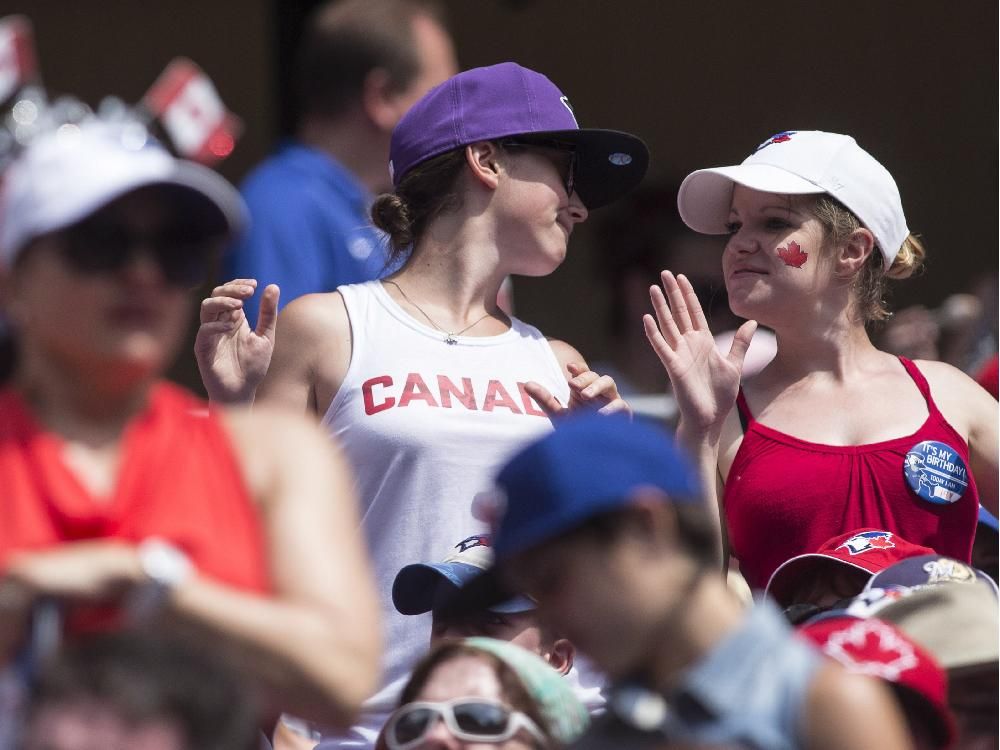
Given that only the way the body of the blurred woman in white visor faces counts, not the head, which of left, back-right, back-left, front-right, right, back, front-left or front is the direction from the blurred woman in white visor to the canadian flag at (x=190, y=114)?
back

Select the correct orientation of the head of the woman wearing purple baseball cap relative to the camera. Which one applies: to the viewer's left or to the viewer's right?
to the viewer's right

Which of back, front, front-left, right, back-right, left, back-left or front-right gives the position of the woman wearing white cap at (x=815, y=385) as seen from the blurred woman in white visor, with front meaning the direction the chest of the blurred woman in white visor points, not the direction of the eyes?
back-left

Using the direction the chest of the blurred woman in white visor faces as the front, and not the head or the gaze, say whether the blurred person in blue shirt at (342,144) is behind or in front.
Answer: behind

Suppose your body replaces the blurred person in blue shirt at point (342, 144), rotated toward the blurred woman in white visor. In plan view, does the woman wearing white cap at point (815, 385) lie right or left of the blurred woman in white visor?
left

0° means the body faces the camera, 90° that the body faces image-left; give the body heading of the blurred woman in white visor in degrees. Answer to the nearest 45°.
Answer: approximately 0°

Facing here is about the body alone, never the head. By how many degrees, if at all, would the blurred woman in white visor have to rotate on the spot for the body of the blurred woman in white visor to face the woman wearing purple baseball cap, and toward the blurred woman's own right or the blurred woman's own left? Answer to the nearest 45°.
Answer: approximately 135° to the blurred woman's own left

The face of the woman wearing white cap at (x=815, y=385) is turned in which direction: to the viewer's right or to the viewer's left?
to the viewer's left
